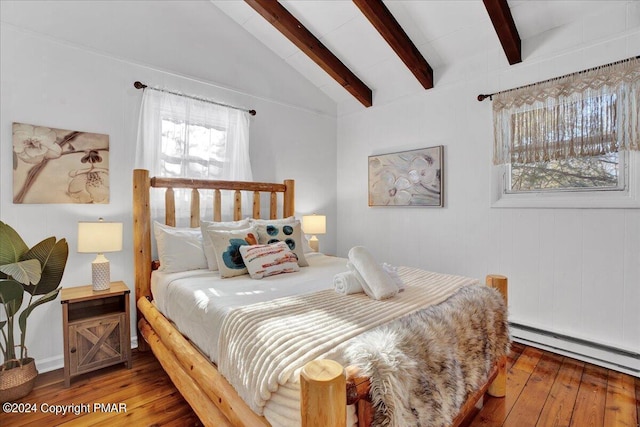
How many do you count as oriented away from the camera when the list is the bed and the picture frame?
0

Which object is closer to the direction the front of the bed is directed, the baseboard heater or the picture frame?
the baseboard heater

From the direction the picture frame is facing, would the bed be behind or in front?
in front

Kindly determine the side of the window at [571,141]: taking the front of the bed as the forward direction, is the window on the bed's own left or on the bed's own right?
on the bed's own left

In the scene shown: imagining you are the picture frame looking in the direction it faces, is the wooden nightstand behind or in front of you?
in front

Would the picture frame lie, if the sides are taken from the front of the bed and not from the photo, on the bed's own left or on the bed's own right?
on the bed's own left

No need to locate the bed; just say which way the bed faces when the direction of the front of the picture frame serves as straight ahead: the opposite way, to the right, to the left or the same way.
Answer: to the left

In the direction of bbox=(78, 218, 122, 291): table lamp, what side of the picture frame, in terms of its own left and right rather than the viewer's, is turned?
front
